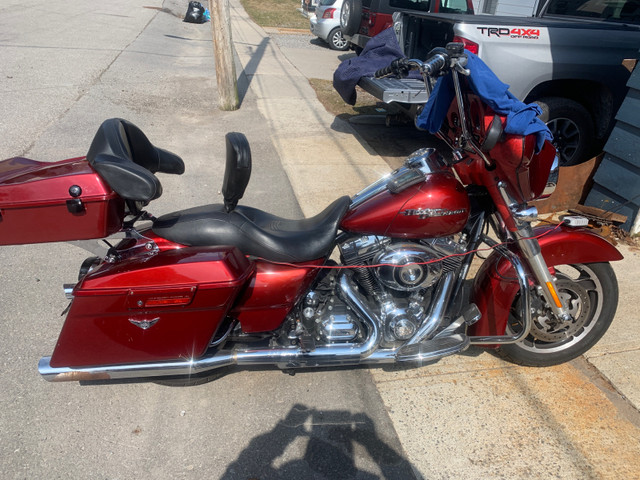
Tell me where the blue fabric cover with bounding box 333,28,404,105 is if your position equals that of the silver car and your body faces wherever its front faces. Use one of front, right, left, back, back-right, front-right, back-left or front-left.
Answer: back-right

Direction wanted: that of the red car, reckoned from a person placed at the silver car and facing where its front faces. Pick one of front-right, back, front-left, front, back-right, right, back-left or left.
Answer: back-right

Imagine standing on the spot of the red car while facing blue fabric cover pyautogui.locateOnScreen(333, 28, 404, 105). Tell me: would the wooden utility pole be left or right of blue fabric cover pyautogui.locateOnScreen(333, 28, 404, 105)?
right

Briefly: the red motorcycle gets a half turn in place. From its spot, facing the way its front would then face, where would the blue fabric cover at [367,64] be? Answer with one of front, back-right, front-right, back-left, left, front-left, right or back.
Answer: right

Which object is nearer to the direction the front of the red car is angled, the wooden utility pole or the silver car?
the silver car

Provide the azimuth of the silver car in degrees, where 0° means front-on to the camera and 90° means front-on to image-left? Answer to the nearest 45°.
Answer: approximately 225°

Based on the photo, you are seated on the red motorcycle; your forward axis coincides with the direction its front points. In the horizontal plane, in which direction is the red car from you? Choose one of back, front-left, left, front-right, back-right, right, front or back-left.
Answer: left

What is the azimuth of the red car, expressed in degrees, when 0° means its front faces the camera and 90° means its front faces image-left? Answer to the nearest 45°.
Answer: approximately 225°

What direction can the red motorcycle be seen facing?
to the viewer's right

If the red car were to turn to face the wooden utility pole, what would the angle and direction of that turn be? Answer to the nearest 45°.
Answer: approximately 180°

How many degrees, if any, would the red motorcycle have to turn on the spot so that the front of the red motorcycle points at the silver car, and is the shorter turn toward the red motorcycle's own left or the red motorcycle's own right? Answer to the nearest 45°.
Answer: approximately 90° to the red motorcycle's own left
